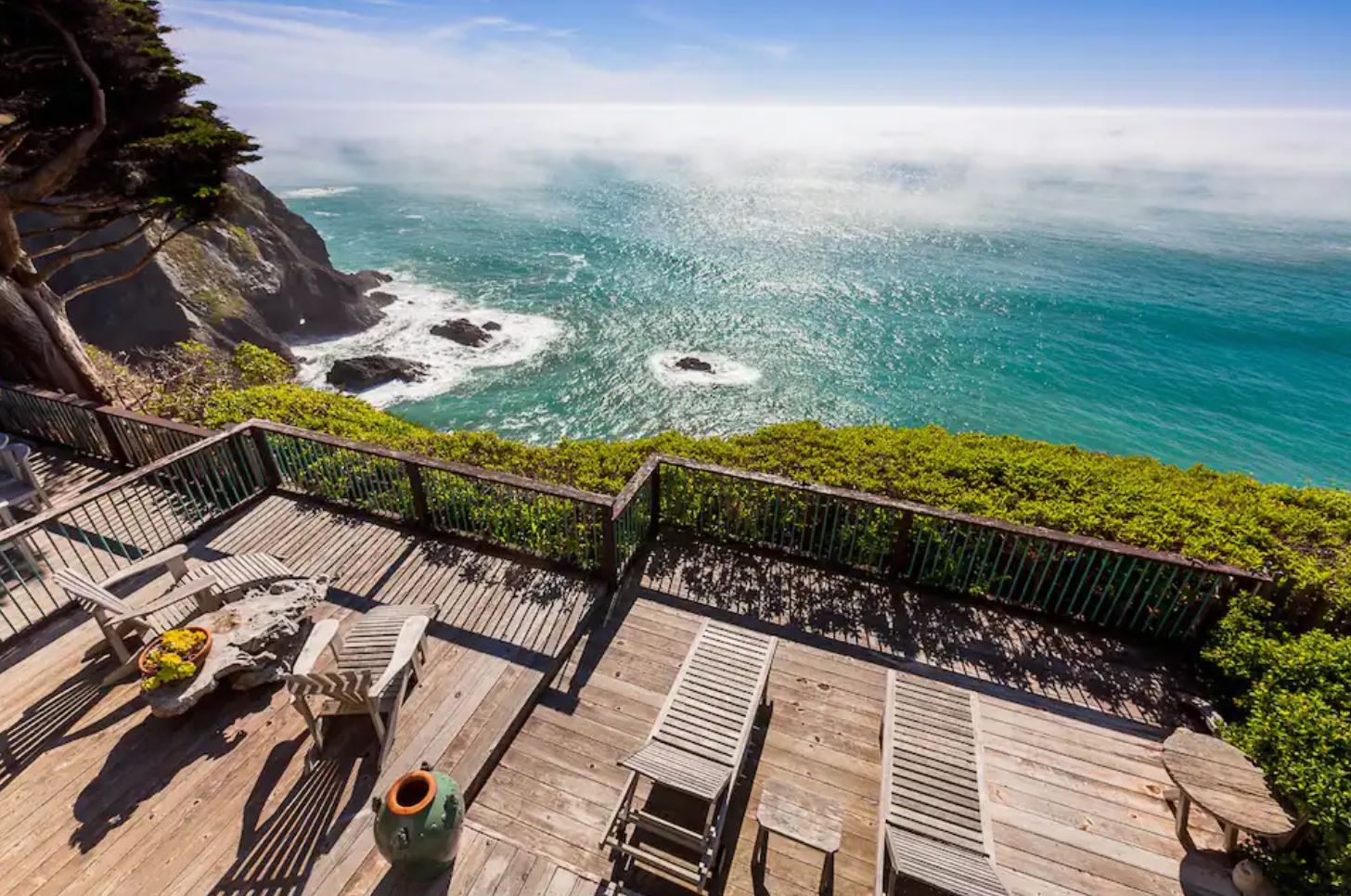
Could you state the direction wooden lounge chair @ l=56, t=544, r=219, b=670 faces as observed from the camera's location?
facing away from the viewer and to the right of the viewer

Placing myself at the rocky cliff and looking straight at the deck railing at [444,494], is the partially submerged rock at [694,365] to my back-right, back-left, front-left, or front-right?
front-left

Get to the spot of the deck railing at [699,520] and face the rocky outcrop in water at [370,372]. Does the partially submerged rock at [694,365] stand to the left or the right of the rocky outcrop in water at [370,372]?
right

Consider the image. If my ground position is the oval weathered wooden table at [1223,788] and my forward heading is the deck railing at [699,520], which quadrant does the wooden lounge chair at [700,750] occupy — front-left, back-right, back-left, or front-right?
front-left
